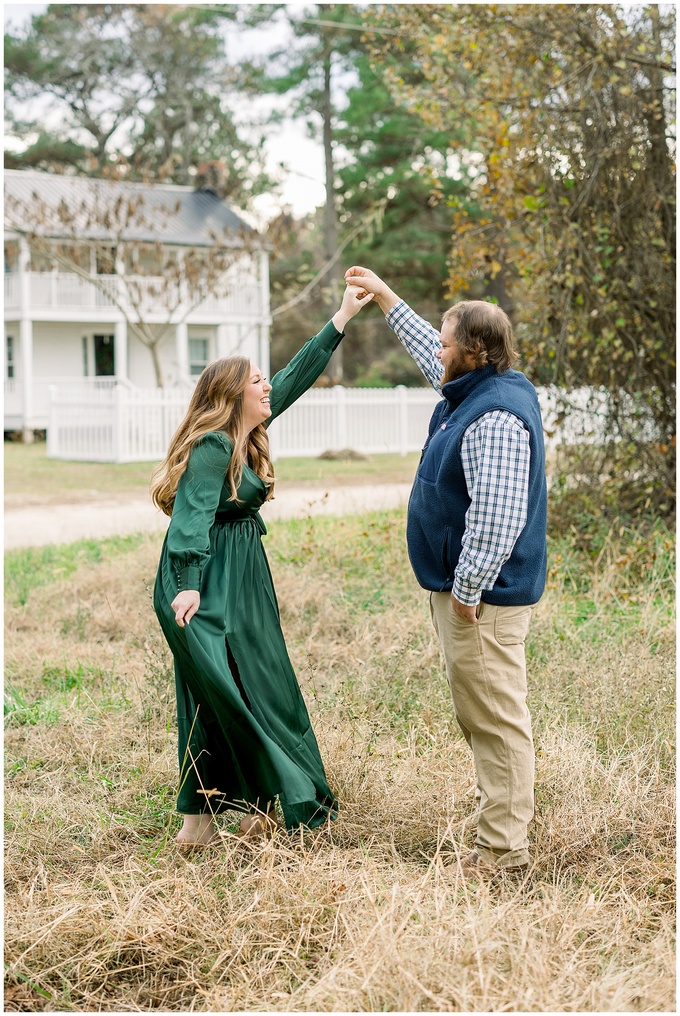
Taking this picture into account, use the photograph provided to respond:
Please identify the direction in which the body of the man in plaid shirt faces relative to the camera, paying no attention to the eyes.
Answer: to the viewer's left

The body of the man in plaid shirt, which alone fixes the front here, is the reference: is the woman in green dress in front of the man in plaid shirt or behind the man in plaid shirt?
in front

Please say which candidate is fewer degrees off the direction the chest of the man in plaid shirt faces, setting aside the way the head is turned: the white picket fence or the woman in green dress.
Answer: the woman in green dress

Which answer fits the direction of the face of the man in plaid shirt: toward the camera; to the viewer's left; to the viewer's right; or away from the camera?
to the viewer's left

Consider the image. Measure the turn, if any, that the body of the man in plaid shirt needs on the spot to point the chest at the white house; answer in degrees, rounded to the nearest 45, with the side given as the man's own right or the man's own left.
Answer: approximately 90° to the man's own right

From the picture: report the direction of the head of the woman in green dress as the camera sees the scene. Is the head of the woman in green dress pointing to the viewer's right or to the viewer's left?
to the viewer's right

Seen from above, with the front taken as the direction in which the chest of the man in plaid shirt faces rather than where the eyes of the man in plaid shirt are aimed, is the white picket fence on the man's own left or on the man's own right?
on the man's own right
